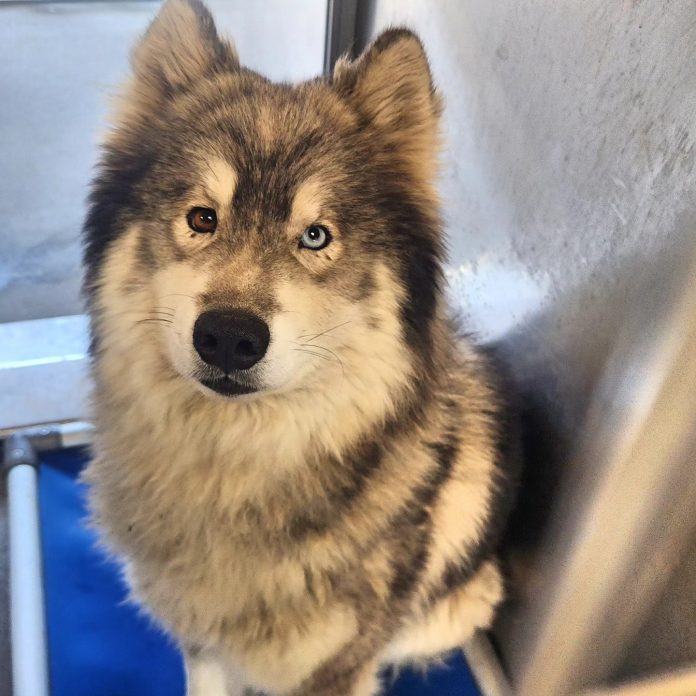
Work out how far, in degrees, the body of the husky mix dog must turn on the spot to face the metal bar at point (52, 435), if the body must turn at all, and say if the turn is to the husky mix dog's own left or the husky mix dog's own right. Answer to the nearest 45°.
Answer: approximately 90° to the husky mix dog's own right

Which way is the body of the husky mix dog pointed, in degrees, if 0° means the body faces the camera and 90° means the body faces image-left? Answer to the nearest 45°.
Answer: approximately 45°
